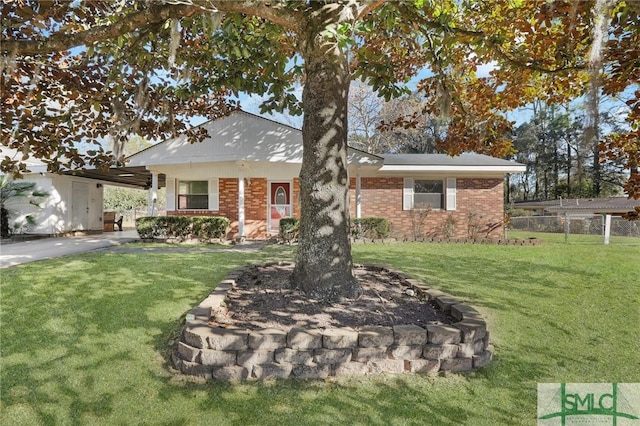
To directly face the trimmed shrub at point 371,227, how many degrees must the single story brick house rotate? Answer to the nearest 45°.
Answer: approximately 45° to its left

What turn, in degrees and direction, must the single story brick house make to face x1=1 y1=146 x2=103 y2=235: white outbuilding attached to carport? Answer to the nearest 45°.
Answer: approximately 90° to its right

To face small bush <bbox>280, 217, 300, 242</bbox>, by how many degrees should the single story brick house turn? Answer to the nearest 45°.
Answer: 0° — it already faces it

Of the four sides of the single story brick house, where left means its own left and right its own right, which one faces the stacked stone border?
front

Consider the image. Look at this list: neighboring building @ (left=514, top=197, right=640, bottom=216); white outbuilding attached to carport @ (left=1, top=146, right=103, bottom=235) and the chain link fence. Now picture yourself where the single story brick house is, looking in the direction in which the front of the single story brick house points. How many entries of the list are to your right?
1

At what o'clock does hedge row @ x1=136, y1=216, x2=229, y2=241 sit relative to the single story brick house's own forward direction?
The hedge row is roughly at 2 o'clock from the single story brick house.

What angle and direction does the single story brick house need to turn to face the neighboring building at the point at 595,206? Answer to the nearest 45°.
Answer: approximately 135° to its left

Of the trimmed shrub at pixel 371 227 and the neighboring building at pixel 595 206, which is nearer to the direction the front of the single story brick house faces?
the trimmed shrub

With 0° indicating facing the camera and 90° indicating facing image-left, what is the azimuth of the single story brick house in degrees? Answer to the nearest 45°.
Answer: approximately 0°

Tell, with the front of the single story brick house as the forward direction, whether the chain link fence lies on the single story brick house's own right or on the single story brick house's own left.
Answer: on the single story brick house's own left
